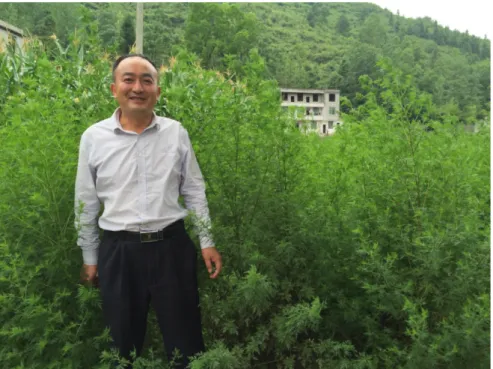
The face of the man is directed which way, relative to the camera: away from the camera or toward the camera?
toward the camera

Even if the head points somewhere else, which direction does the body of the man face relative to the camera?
toward the camera
